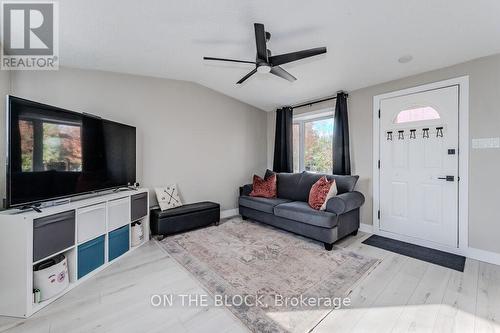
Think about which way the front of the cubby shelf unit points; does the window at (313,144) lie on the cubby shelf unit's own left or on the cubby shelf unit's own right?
on the cubby shelf unit's own left

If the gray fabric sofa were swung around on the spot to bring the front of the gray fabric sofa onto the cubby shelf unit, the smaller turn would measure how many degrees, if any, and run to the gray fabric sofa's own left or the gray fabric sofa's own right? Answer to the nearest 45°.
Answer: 0° — it already faces it

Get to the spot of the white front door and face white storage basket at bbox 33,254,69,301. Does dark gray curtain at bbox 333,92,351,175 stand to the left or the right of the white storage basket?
right

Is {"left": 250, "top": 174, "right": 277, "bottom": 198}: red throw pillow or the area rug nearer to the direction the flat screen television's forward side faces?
the area rug

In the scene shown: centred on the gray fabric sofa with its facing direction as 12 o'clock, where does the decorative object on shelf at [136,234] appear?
The decorative object on shelf is roughly at 1 o'clock from the gray fabric sofa.

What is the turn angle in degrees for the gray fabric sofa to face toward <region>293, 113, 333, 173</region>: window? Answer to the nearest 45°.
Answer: approximately 135° to its right

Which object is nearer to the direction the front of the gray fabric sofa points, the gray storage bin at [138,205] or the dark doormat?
the gray storage bin

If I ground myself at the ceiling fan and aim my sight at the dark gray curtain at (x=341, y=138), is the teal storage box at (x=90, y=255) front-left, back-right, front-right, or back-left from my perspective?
back-left

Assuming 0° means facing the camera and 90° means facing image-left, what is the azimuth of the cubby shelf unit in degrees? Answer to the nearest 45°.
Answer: approximately 315°

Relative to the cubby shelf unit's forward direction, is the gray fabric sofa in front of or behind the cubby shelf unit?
in front

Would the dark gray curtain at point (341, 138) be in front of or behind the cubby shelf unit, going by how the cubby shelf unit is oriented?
in front

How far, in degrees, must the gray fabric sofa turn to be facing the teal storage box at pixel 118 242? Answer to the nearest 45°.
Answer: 0° — it already faces it
